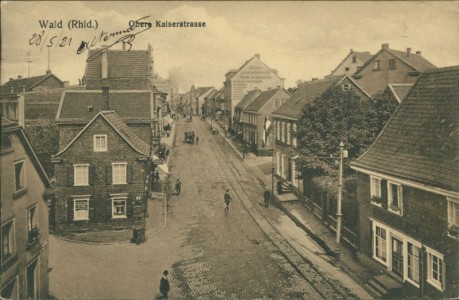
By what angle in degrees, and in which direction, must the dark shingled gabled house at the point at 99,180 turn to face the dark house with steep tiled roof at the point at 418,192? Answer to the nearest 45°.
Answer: approximately 45° to its left

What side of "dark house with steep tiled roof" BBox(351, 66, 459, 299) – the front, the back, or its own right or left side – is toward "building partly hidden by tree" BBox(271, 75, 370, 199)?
right

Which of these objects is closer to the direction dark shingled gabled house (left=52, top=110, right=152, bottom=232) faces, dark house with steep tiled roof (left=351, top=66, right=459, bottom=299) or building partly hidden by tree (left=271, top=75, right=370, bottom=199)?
the dark house with steep tiled roof

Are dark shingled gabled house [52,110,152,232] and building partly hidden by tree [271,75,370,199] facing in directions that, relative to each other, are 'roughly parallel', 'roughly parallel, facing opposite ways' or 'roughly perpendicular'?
roughly perpendicular

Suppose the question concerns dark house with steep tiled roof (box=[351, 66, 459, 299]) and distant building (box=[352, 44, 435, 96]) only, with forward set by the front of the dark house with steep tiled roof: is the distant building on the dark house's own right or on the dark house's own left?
on the dark house's own right

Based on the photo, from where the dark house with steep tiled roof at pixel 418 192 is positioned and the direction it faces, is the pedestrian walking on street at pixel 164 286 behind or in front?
in front

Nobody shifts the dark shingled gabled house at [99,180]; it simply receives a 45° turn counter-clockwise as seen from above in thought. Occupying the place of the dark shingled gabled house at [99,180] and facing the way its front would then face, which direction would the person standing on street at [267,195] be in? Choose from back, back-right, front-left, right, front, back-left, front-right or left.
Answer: front-left

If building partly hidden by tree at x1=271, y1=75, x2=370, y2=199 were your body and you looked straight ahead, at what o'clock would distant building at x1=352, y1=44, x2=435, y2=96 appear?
distant building at x1=352, y1=44, x2=435, y2=96 is roughly at 4 o'clock from building partly hidden by tree at x1=271, y1=75, x2=370, y2=199.

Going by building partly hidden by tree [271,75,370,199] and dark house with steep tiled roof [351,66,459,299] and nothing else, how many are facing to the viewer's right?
0

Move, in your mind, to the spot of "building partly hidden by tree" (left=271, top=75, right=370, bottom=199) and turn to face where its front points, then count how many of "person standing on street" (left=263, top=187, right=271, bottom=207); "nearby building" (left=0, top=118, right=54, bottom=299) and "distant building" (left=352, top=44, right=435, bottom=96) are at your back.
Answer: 1

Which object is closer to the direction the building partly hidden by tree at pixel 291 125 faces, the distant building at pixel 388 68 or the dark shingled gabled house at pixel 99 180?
the dark shingled gabled house

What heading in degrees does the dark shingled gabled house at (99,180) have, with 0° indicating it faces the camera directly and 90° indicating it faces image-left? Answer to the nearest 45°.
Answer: approximately 0°

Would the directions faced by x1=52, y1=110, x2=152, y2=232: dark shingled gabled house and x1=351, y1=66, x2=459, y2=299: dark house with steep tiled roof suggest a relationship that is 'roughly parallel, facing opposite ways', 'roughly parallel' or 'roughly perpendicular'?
roughly perpendicular

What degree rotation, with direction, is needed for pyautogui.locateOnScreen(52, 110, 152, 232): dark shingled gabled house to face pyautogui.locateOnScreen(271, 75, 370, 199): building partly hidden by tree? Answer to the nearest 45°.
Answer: approximately 90° to its left
